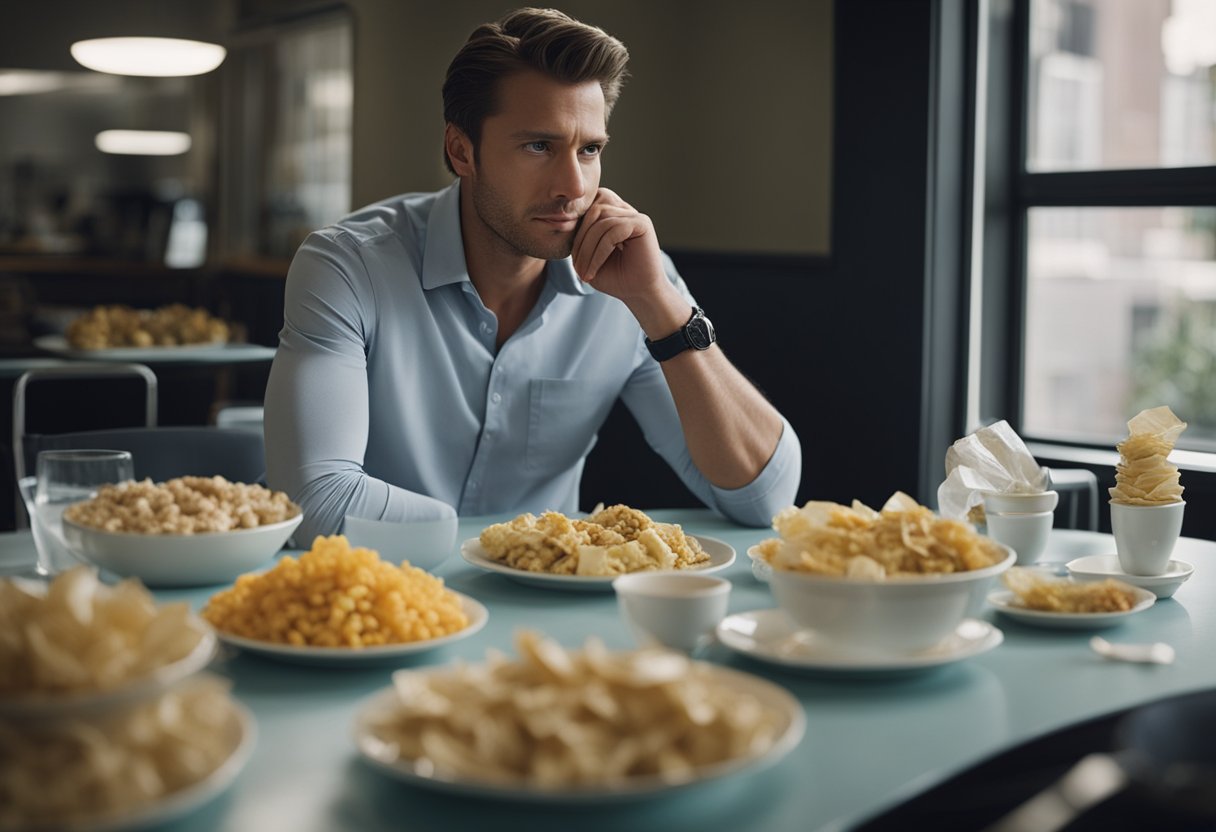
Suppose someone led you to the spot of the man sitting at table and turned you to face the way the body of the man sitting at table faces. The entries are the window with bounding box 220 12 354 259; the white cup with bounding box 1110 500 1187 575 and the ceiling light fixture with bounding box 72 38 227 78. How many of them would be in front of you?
1

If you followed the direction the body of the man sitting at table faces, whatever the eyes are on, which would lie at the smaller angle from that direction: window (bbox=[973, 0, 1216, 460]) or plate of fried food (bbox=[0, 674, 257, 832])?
the plate of fried food

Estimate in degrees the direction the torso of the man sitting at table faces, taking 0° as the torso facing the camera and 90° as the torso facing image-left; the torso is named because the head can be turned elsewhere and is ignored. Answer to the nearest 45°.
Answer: approximately 315°

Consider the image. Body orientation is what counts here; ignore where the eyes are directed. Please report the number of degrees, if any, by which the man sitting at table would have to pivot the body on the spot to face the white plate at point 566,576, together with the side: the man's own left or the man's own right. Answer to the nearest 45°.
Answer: approximately 45° to the man's own right

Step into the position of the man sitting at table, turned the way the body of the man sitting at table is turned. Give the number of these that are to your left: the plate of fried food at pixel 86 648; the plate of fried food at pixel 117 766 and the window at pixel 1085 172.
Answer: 1

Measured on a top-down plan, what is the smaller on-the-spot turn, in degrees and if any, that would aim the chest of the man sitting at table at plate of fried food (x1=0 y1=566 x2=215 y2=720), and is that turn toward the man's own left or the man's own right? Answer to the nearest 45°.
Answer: approximately 45° to the man's own right

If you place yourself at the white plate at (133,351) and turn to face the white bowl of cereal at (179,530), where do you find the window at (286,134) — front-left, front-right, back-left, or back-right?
back-left

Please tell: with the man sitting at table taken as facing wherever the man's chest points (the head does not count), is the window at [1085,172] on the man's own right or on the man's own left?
on the man's own left
